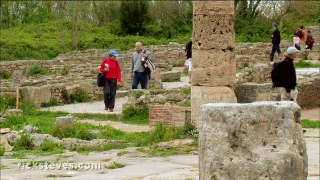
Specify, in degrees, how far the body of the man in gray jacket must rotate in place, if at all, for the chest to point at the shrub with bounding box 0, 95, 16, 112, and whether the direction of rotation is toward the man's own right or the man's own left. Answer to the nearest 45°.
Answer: approximately 90° to the man's own right

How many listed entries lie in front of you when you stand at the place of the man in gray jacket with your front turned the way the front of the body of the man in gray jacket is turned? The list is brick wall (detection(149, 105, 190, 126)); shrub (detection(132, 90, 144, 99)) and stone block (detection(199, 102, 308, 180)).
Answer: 3

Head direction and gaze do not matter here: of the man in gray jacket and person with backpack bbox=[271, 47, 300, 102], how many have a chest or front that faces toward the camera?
1

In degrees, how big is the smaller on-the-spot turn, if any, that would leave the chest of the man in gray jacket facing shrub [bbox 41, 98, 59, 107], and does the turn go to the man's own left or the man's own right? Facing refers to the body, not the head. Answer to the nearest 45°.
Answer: approximately 90° to the man's own right

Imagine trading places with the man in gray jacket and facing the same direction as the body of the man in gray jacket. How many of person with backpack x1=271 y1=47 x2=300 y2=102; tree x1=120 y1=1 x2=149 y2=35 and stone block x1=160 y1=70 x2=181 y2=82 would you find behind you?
2
